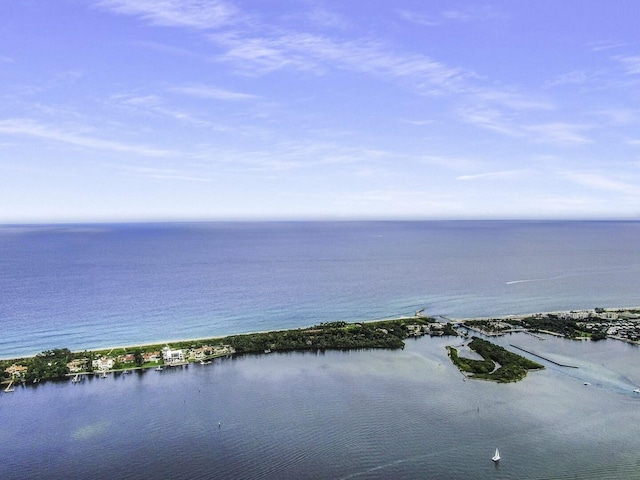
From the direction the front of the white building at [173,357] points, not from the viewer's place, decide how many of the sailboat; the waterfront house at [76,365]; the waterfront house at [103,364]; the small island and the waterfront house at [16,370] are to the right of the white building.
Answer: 3

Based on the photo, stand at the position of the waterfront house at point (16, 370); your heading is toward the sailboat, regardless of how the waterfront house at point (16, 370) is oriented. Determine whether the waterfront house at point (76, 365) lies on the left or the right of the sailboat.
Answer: left

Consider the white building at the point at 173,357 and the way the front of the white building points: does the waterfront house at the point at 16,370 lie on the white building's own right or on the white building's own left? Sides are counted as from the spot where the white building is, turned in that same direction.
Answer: on the white building's own right

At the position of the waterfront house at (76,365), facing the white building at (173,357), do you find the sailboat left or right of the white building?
right

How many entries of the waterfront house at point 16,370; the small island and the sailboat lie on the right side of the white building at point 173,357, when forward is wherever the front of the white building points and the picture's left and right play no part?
1

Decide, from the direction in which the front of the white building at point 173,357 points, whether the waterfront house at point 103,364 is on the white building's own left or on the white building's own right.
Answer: on the white building's own right

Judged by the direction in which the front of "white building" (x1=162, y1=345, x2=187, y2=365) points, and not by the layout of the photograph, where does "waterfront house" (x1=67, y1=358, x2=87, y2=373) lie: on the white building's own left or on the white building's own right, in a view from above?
on the white building's own right

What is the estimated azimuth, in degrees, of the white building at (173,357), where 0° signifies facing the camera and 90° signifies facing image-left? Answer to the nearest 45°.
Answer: approximately 0°

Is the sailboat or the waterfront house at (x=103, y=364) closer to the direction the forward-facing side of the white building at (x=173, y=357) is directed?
the sailboat

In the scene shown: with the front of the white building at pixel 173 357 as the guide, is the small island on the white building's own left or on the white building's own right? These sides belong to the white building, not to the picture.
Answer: on the white building's own left

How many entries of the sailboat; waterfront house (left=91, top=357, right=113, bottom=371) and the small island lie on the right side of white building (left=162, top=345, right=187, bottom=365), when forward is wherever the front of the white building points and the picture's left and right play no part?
1

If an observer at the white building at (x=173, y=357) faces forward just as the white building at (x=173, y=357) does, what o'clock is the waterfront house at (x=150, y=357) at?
The waterfront house is roughly at 4 o'clock from the white building.
